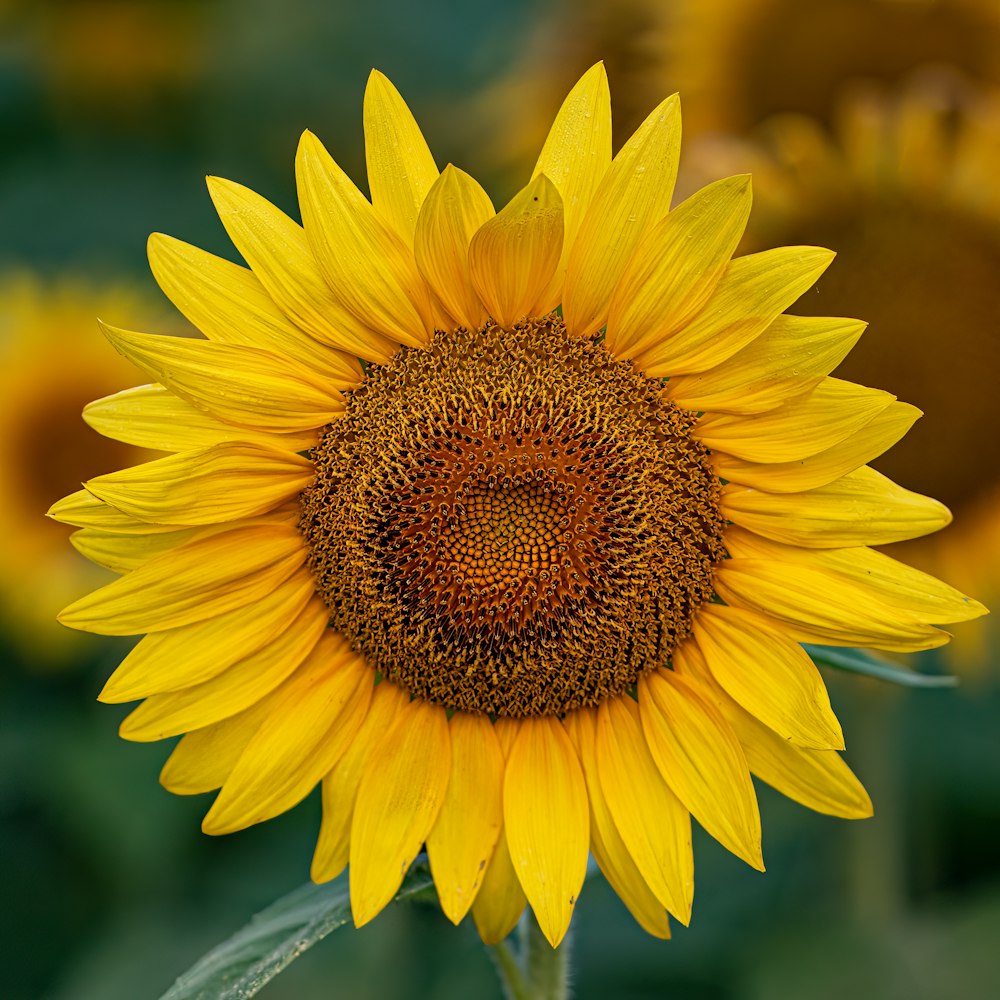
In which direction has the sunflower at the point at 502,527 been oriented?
toward the camera
